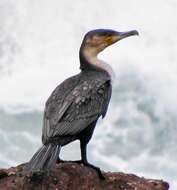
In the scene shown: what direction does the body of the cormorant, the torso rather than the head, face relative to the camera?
to the viewer's right
